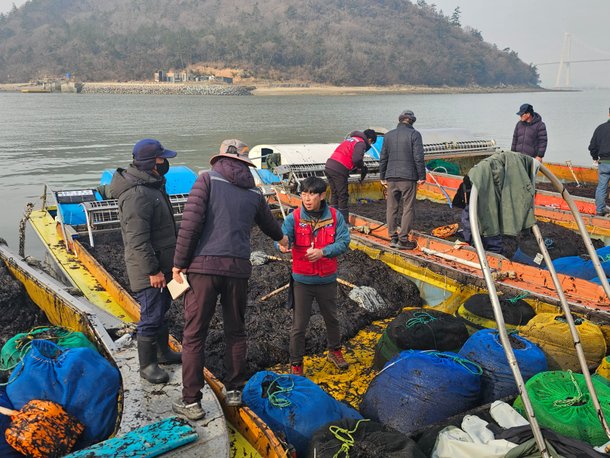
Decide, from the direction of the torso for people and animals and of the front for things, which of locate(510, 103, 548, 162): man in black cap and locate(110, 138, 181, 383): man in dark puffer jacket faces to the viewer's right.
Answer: the man in dark puffer jacket

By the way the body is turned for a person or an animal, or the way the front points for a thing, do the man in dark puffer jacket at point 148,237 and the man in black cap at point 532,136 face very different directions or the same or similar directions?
very different directions

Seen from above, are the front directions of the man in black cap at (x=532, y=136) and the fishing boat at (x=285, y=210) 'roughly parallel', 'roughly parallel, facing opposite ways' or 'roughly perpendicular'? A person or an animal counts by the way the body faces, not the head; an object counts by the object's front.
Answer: roughly perpendicular

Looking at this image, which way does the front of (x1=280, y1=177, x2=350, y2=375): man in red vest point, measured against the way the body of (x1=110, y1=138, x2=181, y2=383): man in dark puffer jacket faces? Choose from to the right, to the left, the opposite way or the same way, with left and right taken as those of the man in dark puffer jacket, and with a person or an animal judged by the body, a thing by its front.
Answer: to the right

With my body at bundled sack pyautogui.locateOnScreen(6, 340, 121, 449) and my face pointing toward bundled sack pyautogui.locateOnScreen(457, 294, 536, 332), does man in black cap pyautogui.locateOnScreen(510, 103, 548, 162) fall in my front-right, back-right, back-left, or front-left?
front-left

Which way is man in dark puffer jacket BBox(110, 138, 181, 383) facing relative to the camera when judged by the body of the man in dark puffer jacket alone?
to the viewer's right

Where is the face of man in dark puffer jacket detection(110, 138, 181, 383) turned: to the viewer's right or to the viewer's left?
to the viewer's right

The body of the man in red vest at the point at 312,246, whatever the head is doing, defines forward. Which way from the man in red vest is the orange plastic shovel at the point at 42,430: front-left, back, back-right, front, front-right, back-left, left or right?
front-right

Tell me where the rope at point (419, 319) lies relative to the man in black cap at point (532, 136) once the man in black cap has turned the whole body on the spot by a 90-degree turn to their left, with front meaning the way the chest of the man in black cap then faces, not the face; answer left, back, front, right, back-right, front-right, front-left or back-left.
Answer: front-right

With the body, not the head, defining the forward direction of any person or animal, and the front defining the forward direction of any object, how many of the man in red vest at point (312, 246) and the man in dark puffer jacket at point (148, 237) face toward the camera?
1

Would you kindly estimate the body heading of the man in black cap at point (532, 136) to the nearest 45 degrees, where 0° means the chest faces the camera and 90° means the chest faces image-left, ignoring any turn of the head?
approximately 45°

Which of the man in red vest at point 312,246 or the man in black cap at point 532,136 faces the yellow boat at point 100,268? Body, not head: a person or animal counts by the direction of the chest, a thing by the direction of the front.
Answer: the man in black cap

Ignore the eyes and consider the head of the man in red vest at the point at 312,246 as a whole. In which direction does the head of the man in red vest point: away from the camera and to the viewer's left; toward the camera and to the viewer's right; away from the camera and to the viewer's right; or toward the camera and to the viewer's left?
toward the camera and to the viewer's left

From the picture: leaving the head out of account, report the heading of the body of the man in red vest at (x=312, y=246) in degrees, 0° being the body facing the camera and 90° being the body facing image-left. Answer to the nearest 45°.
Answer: approximately 0°
